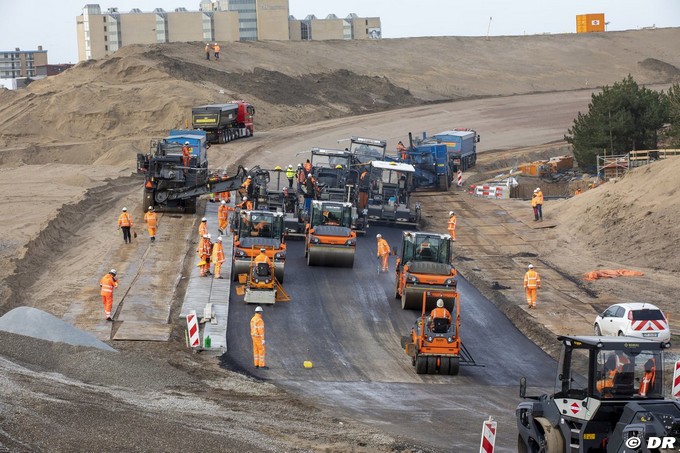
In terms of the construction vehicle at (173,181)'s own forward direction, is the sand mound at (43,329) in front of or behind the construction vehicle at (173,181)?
behind

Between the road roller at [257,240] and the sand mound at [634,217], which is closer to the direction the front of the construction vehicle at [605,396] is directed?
the road roller

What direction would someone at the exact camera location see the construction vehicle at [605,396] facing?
facing away from the viewer and to the left of the viewer

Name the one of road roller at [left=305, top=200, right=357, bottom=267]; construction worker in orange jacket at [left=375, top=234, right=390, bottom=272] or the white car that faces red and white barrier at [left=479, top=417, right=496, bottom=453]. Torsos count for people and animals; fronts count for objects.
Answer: the road roller

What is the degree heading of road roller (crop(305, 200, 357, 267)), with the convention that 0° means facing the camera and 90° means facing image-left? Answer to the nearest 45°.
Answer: approximately 0°

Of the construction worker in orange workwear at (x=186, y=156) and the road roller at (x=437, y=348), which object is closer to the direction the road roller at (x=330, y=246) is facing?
the road roller
